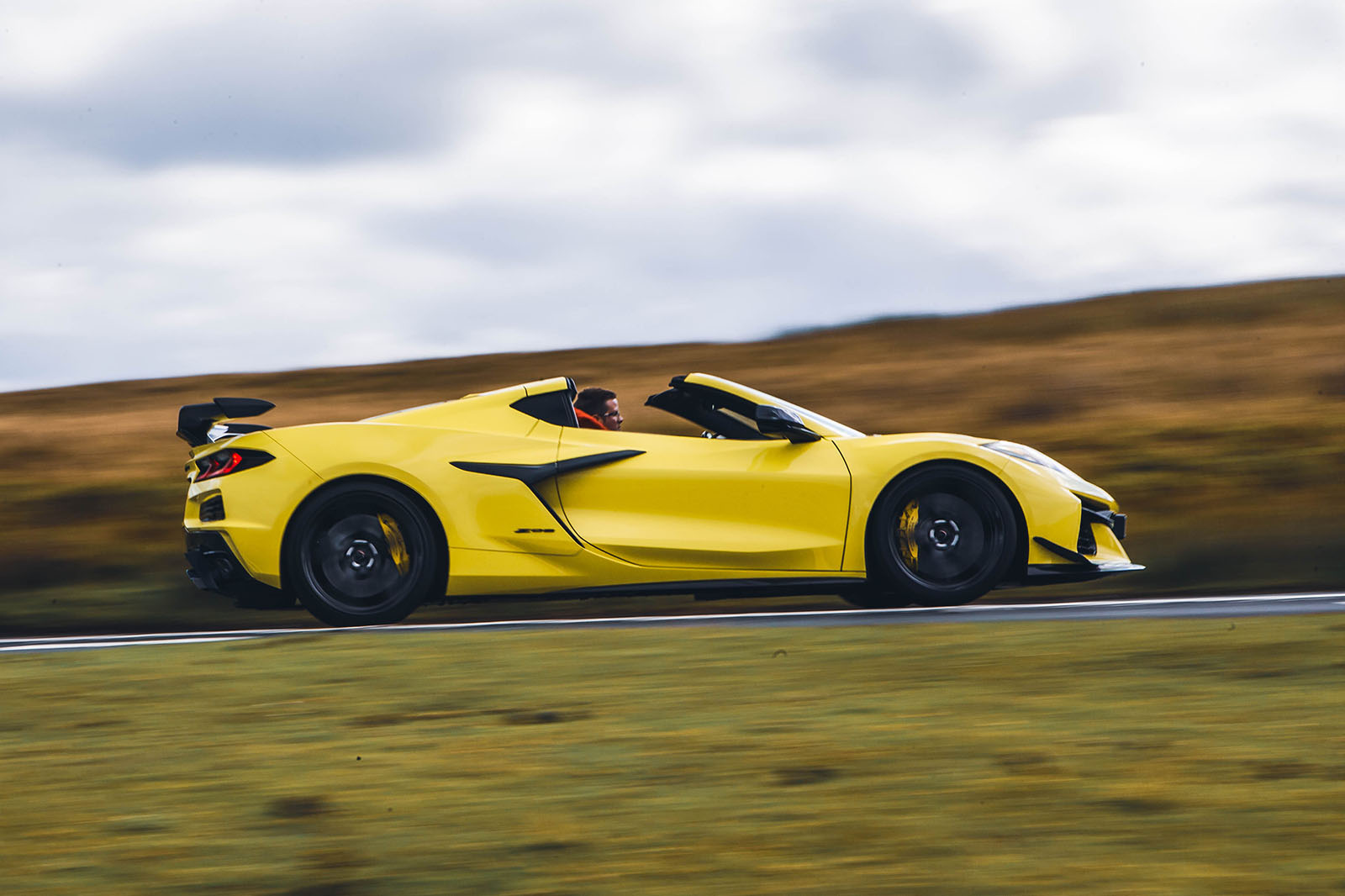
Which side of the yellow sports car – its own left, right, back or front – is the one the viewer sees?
right

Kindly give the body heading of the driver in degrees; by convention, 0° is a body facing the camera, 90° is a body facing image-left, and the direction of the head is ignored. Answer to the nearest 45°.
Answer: approximately 270°

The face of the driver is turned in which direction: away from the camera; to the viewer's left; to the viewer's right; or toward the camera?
to the viewer's right
